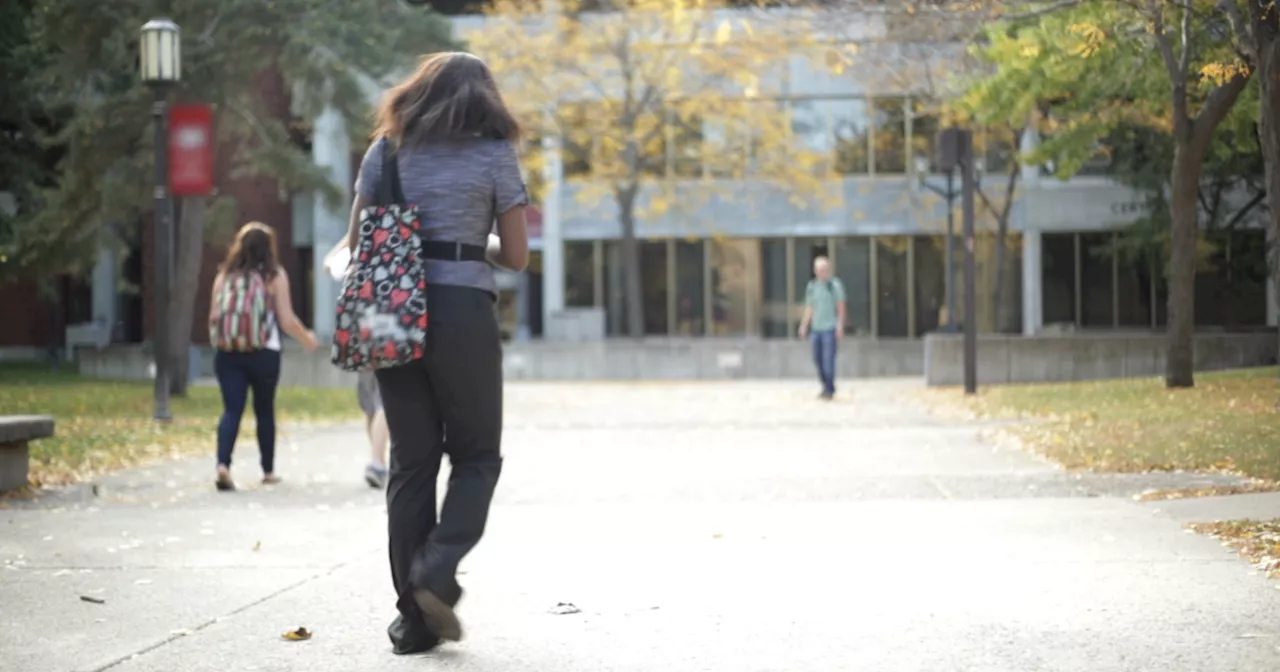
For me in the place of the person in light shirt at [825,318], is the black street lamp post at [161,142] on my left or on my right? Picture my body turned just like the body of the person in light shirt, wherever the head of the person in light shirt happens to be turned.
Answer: on my right

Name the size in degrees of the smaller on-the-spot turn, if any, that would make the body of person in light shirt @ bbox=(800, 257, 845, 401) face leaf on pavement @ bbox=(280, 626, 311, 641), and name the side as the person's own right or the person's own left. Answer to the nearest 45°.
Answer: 0° — they already face it

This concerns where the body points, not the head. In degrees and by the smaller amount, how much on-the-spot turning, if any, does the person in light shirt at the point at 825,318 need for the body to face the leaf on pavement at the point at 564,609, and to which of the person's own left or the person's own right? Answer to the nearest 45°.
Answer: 0° — they already face it

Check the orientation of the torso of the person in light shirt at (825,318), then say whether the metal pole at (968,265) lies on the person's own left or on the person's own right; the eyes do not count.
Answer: on the person's own left

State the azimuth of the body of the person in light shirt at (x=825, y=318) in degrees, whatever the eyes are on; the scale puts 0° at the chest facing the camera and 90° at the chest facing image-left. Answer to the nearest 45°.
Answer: approximately 0°

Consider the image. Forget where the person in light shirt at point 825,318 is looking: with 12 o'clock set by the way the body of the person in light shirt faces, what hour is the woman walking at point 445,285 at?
The woman walking is roughly at 12 o'clock from the person in light shirt.

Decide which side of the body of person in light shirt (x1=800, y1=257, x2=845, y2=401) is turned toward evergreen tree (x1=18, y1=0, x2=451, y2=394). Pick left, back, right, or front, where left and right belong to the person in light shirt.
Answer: right

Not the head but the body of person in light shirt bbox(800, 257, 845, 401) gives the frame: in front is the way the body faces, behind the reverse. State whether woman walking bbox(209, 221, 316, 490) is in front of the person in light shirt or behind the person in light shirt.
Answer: in front

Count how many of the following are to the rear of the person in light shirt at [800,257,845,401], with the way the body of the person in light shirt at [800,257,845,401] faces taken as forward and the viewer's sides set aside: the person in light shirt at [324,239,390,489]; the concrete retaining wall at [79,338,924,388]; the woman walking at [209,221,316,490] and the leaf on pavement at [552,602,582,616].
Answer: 1

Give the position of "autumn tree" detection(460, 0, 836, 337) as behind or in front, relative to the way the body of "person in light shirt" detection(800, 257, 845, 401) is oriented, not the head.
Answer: behind

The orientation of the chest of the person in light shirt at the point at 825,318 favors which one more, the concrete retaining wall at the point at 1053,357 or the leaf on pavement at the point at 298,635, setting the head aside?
the leaf on pavement

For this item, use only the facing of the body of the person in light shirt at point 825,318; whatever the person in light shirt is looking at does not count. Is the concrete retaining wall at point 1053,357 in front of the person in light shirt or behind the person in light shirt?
behind
